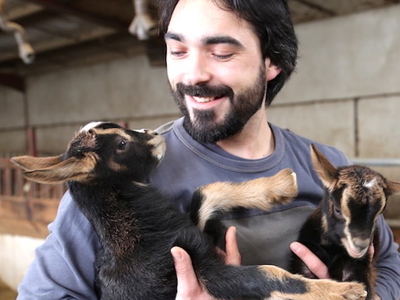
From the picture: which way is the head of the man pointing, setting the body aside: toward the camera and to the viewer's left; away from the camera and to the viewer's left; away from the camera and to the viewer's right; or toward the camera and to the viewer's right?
toward the camera and to the viewer's left

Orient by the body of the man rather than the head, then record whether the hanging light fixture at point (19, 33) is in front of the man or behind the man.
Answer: behind
